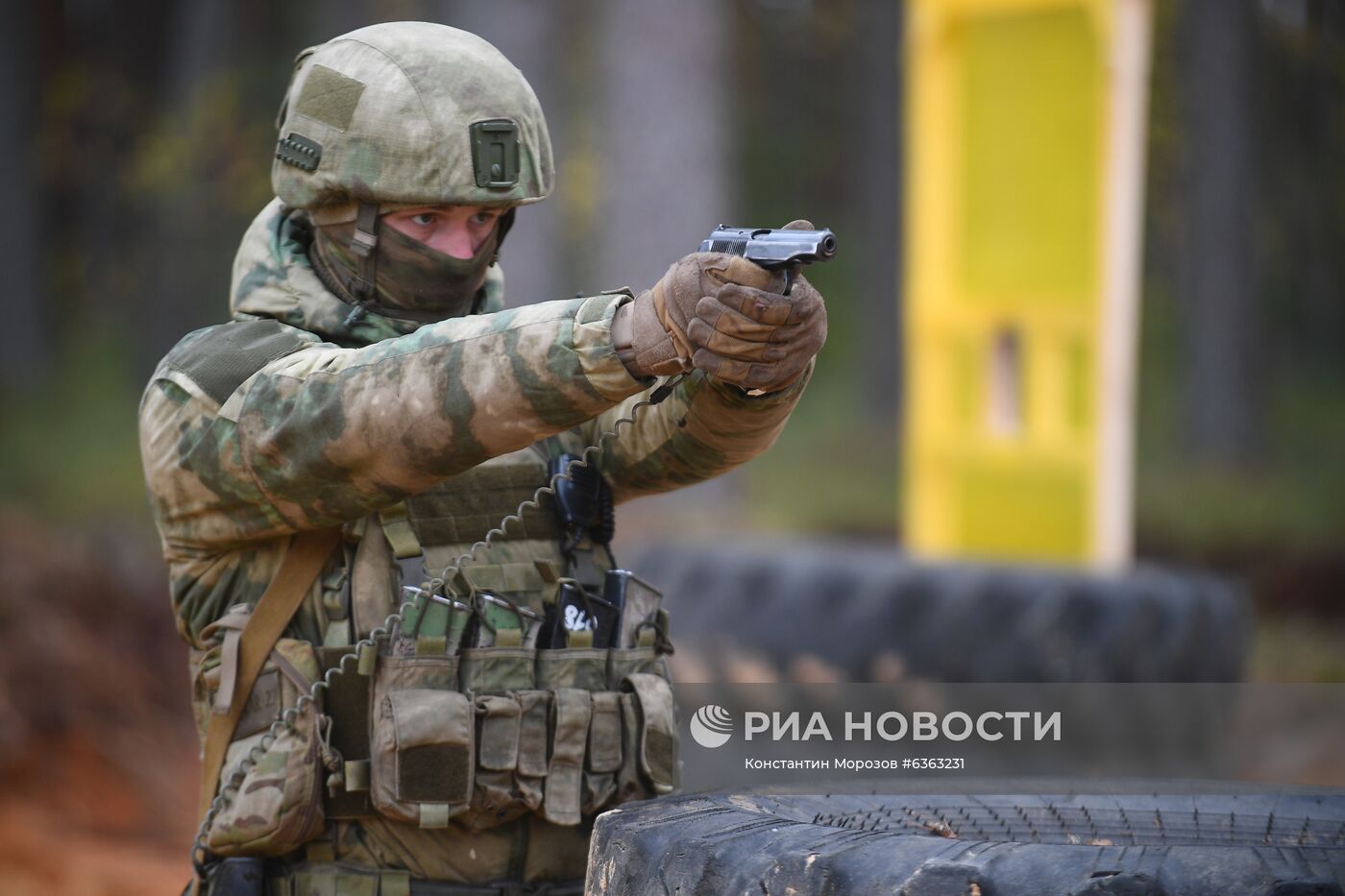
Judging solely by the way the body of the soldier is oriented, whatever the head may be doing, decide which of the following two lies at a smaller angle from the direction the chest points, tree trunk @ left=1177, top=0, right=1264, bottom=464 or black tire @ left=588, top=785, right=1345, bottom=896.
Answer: the black tire

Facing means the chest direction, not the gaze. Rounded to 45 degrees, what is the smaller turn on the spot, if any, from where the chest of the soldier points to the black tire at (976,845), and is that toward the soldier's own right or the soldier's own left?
0° — they already face it

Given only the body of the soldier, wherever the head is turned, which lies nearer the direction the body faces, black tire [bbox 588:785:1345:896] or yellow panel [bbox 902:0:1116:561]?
the black tire

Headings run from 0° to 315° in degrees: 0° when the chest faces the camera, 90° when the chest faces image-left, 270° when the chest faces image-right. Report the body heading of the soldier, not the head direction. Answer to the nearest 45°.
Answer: approximately 315°

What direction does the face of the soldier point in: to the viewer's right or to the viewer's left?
to the viewer's right

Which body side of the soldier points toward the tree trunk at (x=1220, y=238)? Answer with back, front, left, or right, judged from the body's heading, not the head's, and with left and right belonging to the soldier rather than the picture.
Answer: left

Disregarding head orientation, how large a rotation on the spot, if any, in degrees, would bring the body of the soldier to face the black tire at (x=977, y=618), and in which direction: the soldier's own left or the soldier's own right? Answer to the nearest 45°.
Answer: approximately 90° to the soldier's own left
